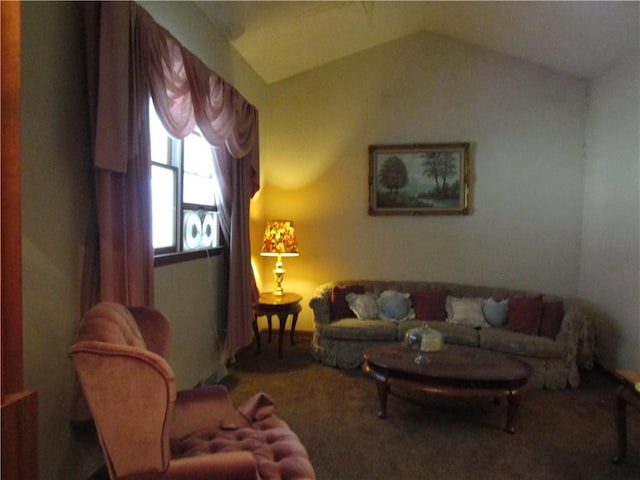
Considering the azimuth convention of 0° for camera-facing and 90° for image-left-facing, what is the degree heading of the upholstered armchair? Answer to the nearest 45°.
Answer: approximately 270°

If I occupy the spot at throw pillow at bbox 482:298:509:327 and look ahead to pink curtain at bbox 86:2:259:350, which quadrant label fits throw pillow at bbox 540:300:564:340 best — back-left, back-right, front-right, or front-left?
back-left

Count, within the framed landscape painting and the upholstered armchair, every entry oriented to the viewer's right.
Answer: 1

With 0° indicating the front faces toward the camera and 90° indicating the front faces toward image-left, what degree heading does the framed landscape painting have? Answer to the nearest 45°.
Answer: approximately 0°

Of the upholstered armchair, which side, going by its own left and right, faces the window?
left

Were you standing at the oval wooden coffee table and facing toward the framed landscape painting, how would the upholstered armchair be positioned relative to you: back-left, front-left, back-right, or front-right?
back-left
